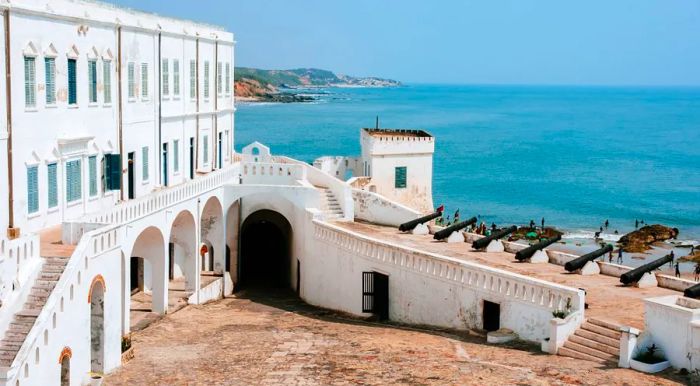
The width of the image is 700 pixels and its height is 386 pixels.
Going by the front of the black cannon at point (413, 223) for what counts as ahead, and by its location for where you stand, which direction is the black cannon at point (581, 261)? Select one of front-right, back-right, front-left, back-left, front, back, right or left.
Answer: right

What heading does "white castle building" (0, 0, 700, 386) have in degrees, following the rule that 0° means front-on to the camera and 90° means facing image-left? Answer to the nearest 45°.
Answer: approximately 315°
